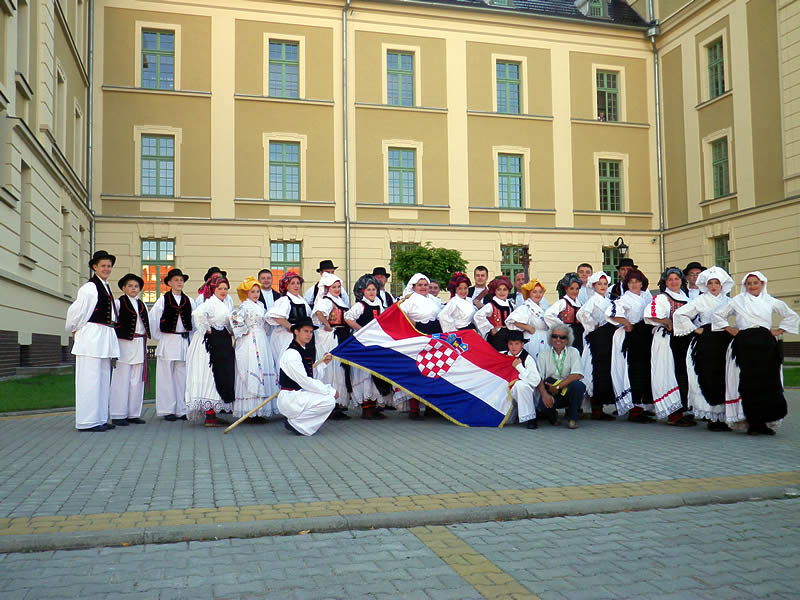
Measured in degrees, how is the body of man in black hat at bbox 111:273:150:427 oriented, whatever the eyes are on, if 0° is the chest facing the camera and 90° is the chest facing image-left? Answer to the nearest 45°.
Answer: approximately 315°

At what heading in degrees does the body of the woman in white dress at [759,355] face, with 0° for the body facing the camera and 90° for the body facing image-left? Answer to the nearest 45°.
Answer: approximately 0°

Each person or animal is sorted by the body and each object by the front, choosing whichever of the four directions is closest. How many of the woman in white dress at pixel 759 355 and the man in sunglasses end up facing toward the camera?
2

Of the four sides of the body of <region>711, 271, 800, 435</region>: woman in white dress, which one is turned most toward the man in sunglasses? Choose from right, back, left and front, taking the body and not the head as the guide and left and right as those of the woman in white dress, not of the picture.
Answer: right

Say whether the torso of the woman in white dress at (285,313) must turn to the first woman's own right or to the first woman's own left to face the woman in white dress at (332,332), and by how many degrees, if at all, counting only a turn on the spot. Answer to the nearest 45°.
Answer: approximately 45° to the first woman's own left

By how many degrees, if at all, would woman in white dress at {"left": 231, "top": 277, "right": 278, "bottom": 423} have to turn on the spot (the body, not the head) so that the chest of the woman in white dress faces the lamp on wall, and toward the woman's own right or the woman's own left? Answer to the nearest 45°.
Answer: approximately 90° to the woman's own left
